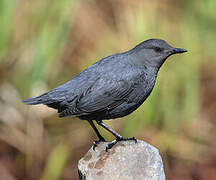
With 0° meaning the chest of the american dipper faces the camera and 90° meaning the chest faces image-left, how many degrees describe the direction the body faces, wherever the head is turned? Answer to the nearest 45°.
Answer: approximately 270°
